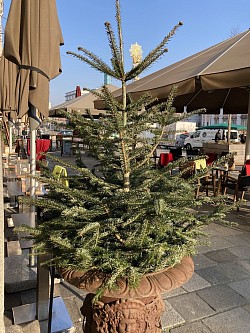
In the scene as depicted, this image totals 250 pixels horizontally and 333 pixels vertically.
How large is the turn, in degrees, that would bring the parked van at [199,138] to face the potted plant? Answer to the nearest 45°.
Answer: approximately 90° to its left

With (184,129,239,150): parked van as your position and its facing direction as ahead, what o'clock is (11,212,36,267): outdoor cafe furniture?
The outdoor cafe furniture is roughly at 9 o'clock from the parked van.

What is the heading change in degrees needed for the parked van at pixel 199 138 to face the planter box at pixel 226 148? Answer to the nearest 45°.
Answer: approximately 90° to its left

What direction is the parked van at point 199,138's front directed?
to the viewer's left
